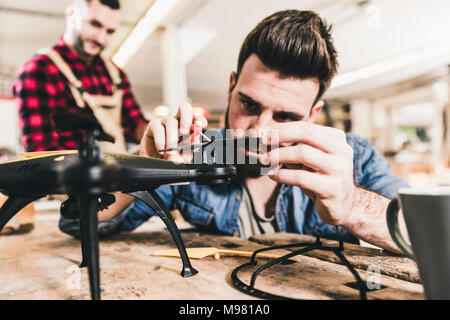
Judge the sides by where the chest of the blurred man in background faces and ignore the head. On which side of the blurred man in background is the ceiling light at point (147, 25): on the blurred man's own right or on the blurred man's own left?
on the blurred man's own left

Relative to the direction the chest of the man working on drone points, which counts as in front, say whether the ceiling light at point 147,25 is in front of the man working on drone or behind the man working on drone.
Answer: behind

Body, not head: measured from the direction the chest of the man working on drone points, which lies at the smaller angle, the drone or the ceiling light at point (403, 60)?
the drone

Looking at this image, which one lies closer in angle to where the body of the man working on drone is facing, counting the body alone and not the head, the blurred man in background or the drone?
the drone

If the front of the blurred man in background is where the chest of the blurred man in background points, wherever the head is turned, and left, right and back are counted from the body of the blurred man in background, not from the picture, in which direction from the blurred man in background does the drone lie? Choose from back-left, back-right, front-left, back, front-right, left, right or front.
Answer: front-right

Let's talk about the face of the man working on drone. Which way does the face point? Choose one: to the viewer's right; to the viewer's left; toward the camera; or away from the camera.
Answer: toward the camera

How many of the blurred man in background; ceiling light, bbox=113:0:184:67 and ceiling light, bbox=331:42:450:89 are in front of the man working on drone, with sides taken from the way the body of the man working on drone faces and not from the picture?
0

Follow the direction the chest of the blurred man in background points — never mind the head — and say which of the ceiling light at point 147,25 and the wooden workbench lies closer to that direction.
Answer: the wooden workbench

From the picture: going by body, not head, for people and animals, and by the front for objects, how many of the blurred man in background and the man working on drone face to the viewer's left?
0

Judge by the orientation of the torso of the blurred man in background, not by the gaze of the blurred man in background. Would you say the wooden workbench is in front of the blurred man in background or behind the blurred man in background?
in front

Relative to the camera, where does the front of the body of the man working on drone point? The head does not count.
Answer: toward the camera

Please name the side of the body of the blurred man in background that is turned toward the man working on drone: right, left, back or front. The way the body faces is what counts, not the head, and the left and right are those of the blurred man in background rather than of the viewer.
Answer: front

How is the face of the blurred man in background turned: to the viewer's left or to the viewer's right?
to the viewer's right

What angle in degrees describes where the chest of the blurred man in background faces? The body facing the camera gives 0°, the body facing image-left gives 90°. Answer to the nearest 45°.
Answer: approximately 315°

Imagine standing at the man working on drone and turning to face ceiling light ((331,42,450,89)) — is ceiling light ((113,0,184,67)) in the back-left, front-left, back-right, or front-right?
front-left
